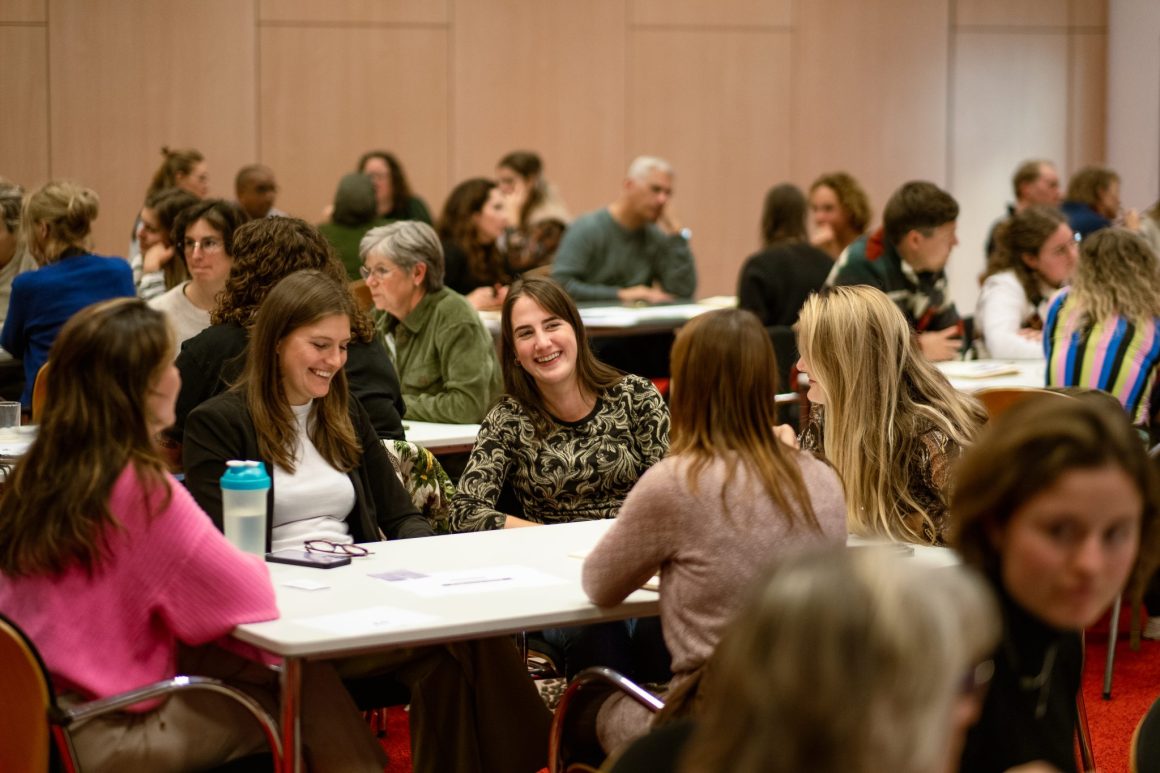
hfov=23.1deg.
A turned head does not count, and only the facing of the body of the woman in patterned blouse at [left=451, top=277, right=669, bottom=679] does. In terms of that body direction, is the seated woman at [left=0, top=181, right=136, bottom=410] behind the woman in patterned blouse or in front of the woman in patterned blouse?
behind

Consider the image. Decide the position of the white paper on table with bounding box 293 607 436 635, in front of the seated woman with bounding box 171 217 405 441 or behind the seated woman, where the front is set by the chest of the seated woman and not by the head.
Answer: behind

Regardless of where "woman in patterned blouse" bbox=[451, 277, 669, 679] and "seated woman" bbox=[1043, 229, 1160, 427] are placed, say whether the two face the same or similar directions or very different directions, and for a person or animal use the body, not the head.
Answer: very different directions

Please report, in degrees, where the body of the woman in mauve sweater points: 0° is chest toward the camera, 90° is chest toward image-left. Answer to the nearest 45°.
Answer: approximately 135°

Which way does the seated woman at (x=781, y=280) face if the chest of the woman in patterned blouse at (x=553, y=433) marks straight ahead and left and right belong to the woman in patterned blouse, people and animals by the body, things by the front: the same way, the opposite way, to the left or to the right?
the opposite way

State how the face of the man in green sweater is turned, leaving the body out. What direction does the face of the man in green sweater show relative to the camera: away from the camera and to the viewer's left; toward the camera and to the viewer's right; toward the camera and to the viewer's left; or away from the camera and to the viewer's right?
toward the camera and to the viewer's right

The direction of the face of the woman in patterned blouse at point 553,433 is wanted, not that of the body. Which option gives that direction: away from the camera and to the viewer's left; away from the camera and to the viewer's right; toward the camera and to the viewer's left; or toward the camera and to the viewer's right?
toward the camera and to the viewer's right

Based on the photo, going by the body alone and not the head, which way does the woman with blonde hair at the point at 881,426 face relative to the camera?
to the viewer's left

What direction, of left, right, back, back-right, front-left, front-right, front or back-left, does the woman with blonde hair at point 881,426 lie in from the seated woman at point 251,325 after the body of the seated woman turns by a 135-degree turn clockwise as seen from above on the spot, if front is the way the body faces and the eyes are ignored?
front

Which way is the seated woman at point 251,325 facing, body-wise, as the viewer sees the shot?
away from the camera

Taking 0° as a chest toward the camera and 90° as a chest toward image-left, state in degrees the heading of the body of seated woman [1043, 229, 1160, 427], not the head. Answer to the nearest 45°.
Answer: approximately 180°

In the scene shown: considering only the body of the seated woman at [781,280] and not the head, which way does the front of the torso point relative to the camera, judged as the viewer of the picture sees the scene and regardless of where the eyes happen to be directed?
away from the camera
